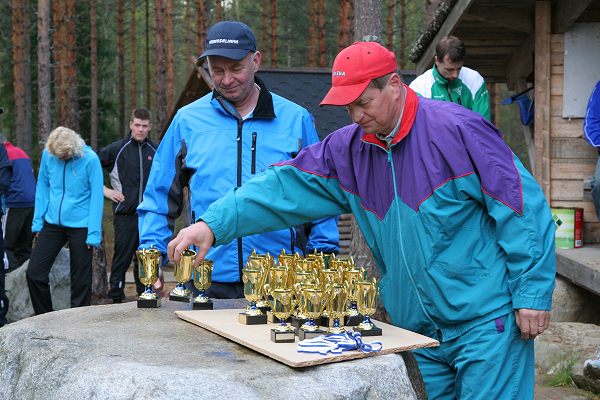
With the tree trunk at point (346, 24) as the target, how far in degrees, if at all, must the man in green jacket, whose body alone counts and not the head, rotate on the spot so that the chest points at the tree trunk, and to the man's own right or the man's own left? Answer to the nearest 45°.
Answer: approximately 180°

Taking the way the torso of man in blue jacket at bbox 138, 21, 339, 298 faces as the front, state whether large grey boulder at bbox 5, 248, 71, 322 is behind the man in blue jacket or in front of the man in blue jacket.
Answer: behind

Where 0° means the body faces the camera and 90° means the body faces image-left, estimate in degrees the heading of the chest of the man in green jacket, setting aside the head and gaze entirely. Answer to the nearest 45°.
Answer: approximately 0°

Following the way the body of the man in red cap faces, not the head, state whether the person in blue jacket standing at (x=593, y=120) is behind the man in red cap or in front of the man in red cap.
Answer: behind

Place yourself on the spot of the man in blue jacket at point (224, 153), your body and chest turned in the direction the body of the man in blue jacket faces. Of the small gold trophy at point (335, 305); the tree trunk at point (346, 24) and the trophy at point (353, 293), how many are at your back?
1

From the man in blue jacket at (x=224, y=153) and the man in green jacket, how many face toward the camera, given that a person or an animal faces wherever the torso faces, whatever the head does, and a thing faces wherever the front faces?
2

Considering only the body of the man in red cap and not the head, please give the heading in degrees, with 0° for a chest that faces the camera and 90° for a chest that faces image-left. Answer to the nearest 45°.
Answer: approximately 45°

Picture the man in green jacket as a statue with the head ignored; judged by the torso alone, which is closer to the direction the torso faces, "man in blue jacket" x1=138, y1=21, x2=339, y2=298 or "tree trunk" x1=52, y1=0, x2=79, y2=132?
the man in blue jacket
